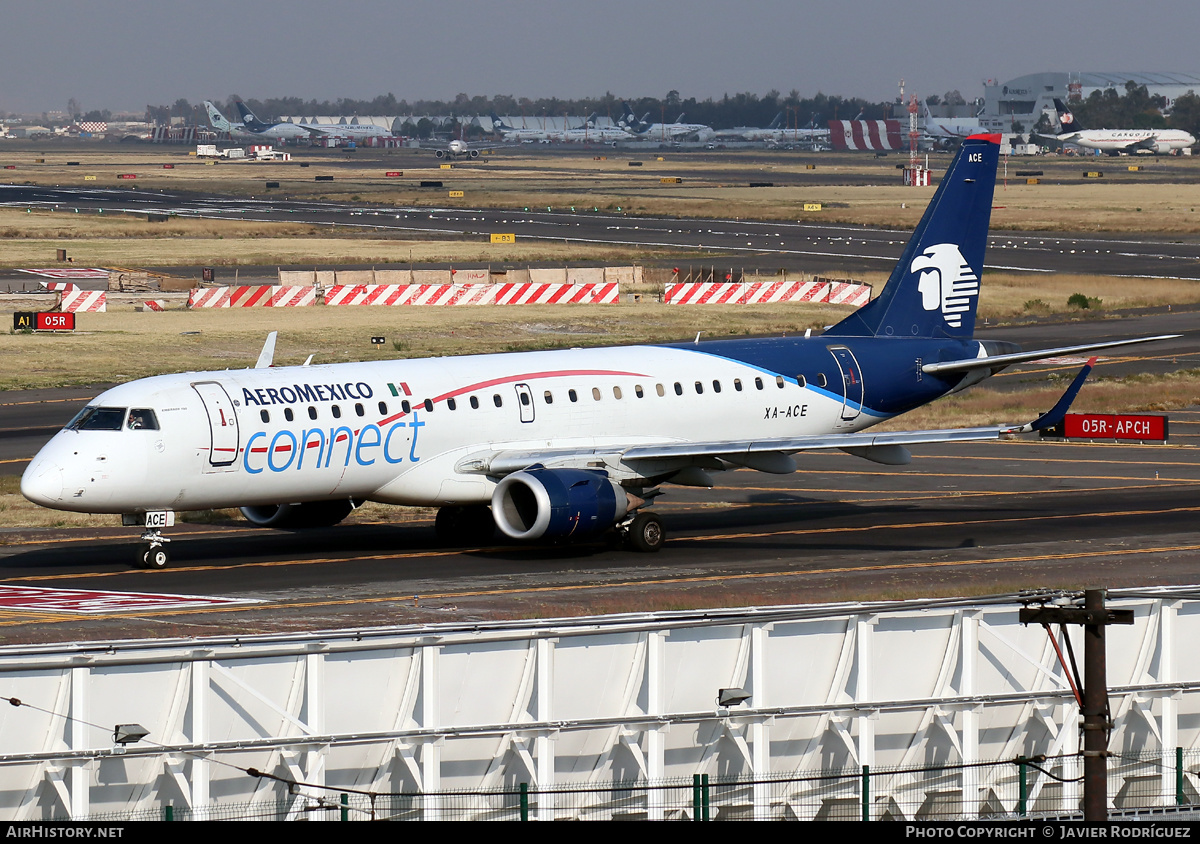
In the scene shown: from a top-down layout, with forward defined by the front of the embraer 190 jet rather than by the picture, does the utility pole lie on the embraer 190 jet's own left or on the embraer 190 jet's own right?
on the embraer 190 jet's own left

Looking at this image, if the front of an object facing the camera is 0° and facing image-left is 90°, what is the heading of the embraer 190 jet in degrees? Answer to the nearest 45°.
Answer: approximately 45°
